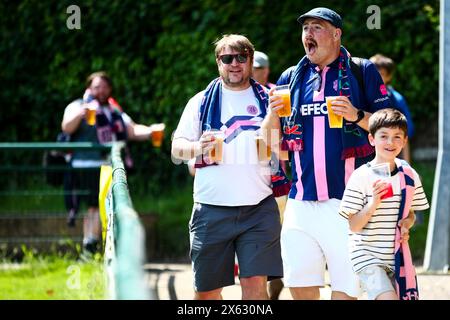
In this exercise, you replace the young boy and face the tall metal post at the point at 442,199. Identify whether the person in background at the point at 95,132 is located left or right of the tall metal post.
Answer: left

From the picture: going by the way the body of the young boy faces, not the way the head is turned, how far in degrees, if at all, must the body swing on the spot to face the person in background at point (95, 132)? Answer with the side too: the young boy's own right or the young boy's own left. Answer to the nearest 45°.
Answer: approximately 135° to the young boy's own right

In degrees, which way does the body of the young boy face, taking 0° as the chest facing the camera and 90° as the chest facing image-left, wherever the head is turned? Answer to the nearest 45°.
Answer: approximately 0°

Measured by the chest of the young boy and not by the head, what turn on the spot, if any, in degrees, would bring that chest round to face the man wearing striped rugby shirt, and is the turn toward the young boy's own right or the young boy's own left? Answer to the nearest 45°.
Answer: approximately 135° to the young boy's own right

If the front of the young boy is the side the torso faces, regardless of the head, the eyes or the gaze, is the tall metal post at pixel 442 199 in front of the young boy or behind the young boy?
behind

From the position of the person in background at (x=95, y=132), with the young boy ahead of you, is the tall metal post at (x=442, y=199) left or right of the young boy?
left

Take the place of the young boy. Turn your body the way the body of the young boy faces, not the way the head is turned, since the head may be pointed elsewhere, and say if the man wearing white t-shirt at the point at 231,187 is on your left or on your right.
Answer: on your right
